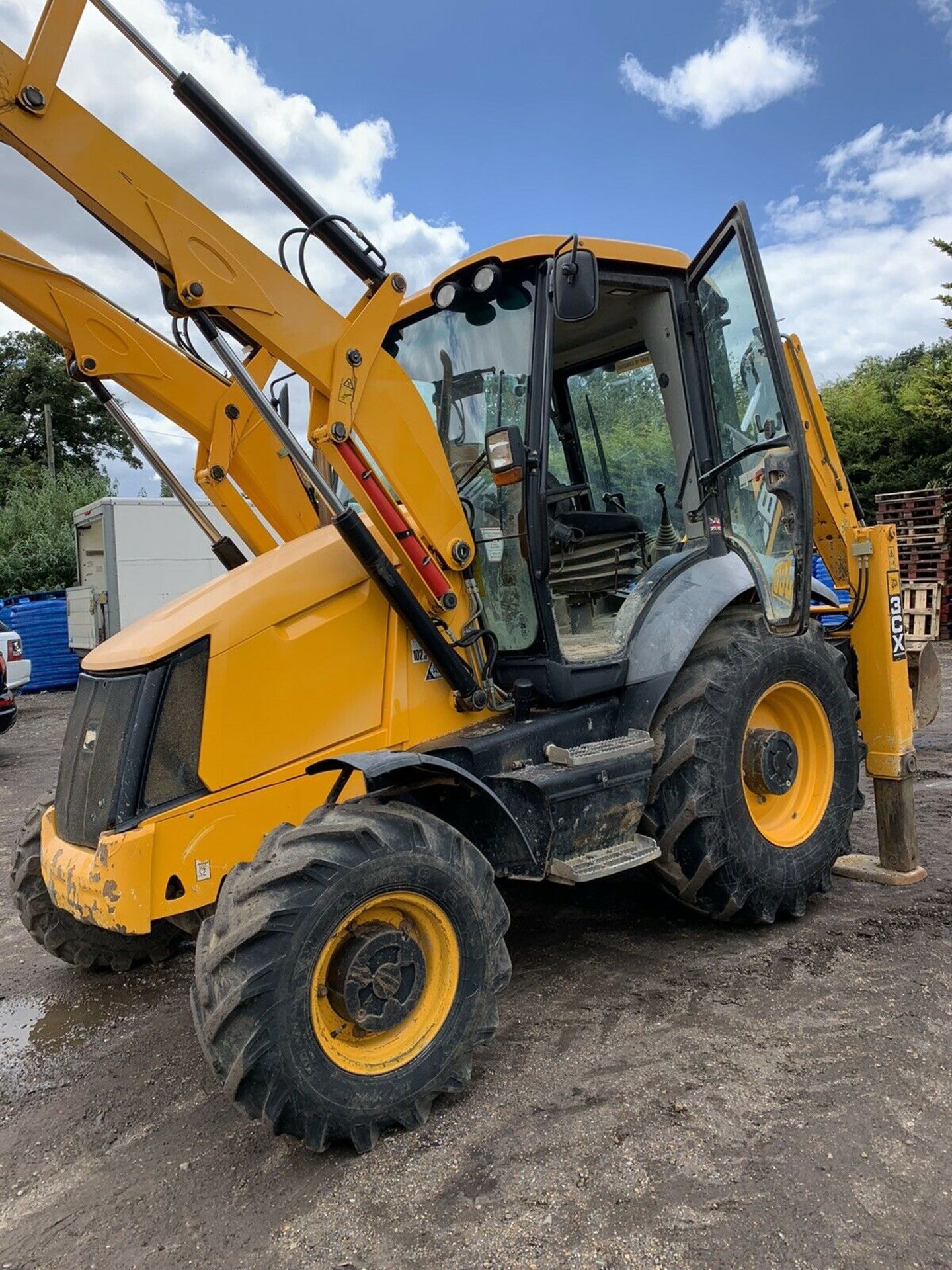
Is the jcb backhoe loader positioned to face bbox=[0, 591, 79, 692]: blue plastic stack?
no

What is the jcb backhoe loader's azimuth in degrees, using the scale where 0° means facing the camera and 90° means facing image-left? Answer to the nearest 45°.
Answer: approximately 45°

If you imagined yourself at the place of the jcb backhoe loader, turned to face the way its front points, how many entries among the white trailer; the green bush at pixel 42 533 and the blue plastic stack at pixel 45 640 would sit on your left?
0

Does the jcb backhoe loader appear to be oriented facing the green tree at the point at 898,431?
no

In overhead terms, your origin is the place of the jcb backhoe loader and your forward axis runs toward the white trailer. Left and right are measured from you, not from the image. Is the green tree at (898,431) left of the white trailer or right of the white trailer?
right

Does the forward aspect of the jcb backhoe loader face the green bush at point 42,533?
no

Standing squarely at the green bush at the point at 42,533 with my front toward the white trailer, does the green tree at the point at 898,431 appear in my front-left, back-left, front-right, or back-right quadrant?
front-left

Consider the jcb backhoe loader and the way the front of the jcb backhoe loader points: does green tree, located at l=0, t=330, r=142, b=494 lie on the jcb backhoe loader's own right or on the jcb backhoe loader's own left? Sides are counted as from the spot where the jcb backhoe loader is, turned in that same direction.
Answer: on the jcb backhoe loader's own right
